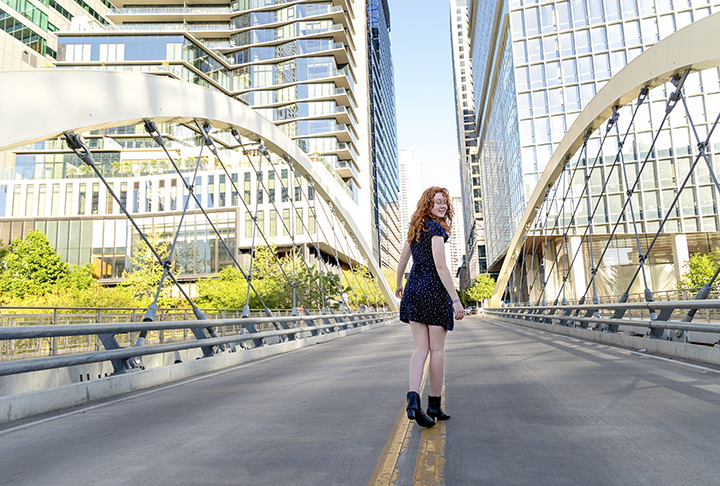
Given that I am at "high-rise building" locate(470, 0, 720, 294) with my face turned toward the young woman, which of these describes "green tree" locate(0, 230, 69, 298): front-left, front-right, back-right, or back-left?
front-right

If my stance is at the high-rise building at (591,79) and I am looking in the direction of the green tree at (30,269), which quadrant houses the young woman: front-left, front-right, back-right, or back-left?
front-left

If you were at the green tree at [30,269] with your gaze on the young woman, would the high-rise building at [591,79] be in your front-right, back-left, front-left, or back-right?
front-left

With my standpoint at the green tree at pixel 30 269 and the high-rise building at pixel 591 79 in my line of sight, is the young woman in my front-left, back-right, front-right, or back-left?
front-right

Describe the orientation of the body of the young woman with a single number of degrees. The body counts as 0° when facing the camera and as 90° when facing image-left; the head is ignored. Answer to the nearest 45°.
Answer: approximately 225°

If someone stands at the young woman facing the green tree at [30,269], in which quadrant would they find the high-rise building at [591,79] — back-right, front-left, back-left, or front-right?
front-right

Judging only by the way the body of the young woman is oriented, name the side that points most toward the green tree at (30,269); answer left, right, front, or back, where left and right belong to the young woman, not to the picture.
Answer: left

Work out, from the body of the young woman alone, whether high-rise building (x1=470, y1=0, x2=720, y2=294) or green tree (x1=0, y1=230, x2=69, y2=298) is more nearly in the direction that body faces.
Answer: the high-rise building

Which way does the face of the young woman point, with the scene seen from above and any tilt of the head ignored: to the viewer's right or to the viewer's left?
to the viewer's right
